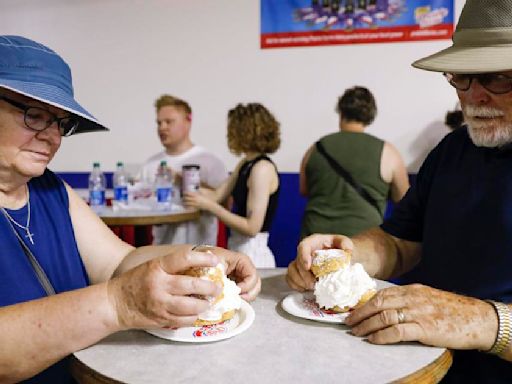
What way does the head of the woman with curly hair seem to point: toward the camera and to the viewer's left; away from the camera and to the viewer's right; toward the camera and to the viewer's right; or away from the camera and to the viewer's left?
away from the camera and to the viewer's left

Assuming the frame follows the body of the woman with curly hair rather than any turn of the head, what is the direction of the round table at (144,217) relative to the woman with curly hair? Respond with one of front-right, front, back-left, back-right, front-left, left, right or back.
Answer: front

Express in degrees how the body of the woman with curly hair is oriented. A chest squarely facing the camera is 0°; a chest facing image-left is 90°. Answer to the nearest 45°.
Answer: approximately 90°

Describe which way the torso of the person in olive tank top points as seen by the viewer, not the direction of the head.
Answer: away from the camera

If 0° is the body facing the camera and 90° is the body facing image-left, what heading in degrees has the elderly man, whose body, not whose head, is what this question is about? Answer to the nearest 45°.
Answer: approximately 45°

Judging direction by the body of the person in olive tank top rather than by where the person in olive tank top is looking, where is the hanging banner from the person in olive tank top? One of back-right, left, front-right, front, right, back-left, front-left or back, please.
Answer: front

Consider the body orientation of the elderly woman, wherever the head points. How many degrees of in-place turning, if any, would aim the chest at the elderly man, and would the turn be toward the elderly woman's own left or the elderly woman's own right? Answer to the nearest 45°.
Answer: approximately 45° to the elderly woman's own left

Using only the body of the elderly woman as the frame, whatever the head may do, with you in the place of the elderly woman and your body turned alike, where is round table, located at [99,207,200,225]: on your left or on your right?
on your left

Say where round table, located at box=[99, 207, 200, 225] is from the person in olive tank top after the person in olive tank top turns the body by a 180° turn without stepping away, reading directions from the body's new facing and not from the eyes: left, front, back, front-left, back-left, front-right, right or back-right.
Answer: right

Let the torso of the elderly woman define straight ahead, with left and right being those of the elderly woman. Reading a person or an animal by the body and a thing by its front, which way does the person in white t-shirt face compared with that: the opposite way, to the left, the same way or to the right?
to the right

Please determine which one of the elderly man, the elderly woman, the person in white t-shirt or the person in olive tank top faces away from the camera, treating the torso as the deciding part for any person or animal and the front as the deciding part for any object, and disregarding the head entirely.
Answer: the person in olive tank top

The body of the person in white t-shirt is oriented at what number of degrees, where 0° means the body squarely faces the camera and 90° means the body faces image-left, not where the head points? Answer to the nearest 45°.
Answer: approximately 45°

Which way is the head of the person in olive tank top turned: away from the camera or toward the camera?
away from the camera

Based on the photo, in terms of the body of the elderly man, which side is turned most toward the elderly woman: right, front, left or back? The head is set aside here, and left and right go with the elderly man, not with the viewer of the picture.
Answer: front

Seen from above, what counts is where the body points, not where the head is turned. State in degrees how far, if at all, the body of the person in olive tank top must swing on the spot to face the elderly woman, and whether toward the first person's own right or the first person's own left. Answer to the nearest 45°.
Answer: approximately 180°
